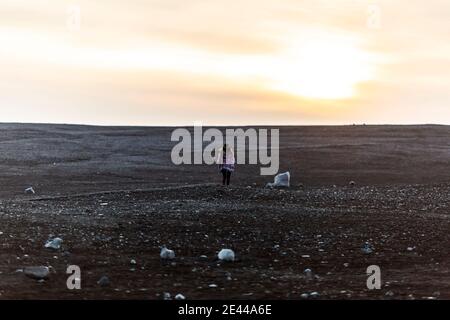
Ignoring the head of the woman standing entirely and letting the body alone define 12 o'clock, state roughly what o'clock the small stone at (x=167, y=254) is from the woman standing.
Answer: The small stone is roughly at 6 o'clock from the woman standing.

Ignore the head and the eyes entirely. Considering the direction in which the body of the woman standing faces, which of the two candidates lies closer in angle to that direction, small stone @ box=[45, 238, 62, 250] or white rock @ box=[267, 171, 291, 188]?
the white rock

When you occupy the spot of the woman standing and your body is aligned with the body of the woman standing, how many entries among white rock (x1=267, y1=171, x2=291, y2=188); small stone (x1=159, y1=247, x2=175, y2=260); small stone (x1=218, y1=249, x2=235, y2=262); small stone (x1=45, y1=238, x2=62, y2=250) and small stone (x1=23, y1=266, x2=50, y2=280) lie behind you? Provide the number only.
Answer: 4

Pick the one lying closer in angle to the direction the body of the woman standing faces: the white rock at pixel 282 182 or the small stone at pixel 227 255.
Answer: the white rock

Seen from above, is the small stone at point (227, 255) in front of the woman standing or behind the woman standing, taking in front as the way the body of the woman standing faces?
behind

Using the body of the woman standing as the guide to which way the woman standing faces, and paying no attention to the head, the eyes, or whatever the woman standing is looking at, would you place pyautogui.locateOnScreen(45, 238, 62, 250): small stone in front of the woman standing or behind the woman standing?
behind

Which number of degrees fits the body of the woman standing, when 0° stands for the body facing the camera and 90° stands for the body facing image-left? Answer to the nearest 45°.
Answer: approximately 180°

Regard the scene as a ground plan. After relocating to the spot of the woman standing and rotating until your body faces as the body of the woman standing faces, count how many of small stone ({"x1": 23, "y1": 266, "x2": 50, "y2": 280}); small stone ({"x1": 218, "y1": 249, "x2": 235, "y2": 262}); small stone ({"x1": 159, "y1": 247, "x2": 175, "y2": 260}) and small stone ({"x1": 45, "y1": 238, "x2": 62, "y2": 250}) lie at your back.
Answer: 4

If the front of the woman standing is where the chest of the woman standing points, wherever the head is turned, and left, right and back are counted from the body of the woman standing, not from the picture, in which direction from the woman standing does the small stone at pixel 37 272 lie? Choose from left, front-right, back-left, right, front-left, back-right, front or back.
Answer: back
